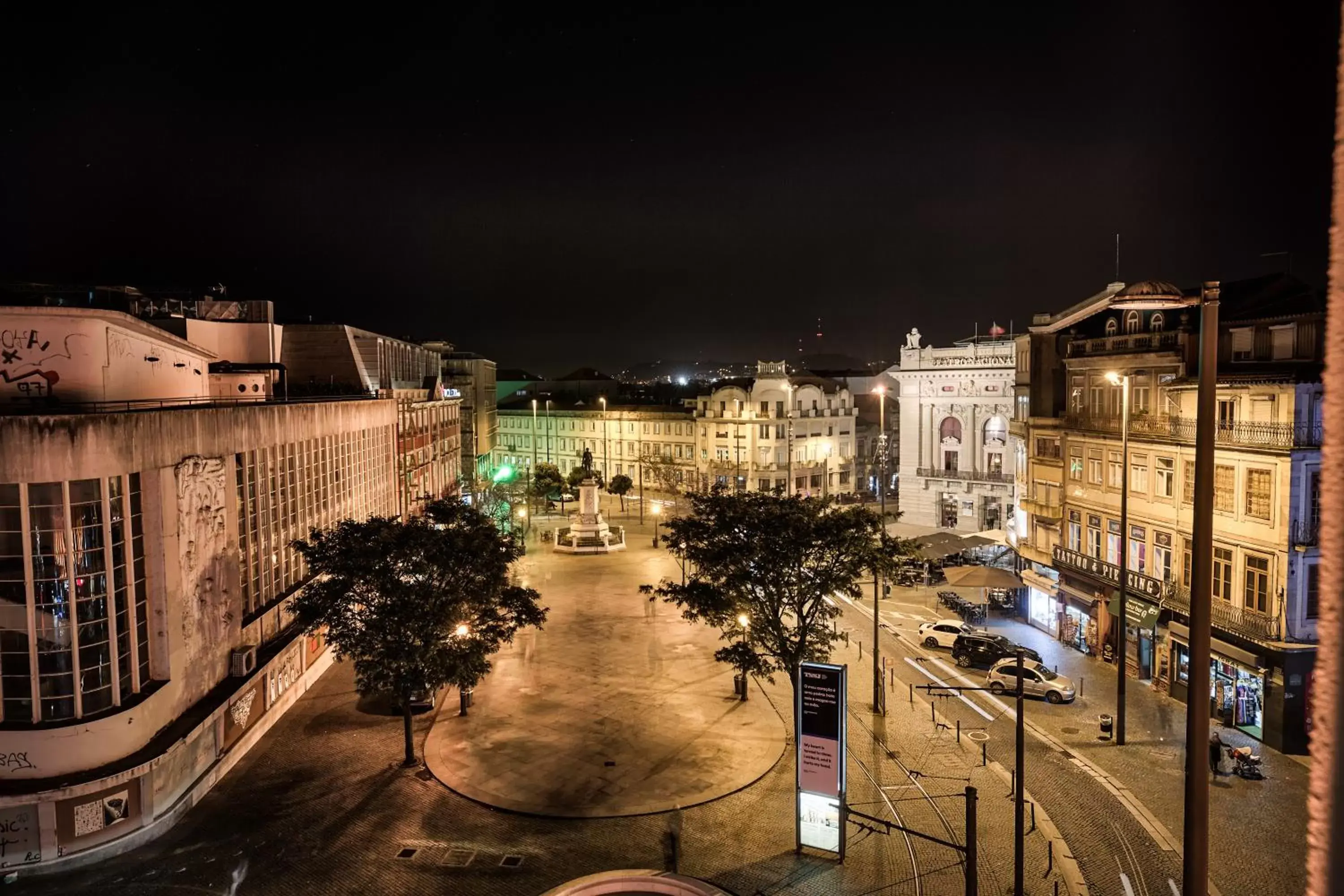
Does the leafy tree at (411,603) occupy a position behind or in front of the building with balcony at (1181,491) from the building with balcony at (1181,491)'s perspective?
in front

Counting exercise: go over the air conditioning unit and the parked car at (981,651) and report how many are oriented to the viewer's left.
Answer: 0

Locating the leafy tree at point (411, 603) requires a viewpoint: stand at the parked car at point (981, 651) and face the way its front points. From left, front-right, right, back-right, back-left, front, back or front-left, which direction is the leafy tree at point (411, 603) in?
right

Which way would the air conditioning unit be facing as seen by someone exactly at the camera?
facing the viewer and to the right of the viewer

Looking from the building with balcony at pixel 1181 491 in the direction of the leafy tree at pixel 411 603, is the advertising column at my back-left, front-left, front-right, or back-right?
front-left

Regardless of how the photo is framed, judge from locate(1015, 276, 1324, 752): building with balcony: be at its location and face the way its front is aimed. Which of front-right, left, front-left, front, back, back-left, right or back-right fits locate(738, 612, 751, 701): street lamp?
front

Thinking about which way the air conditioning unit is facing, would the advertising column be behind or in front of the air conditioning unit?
in front

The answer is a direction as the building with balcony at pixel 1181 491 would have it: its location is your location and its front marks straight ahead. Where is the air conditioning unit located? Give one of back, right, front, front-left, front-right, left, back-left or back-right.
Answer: front

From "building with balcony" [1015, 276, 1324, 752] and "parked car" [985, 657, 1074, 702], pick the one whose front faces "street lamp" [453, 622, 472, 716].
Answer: the building with balcony

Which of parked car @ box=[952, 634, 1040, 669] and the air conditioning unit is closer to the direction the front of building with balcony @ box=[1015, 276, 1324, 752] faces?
the air conditioning unit

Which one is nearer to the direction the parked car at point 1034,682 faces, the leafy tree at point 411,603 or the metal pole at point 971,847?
the metal pole

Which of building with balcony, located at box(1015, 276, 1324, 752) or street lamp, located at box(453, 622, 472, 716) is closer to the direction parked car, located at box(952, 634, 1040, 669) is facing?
the building with balcony

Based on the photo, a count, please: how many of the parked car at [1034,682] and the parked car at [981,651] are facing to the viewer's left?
0

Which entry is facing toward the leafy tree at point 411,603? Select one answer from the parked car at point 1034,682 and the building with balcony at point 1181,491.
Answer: the building with balcony
